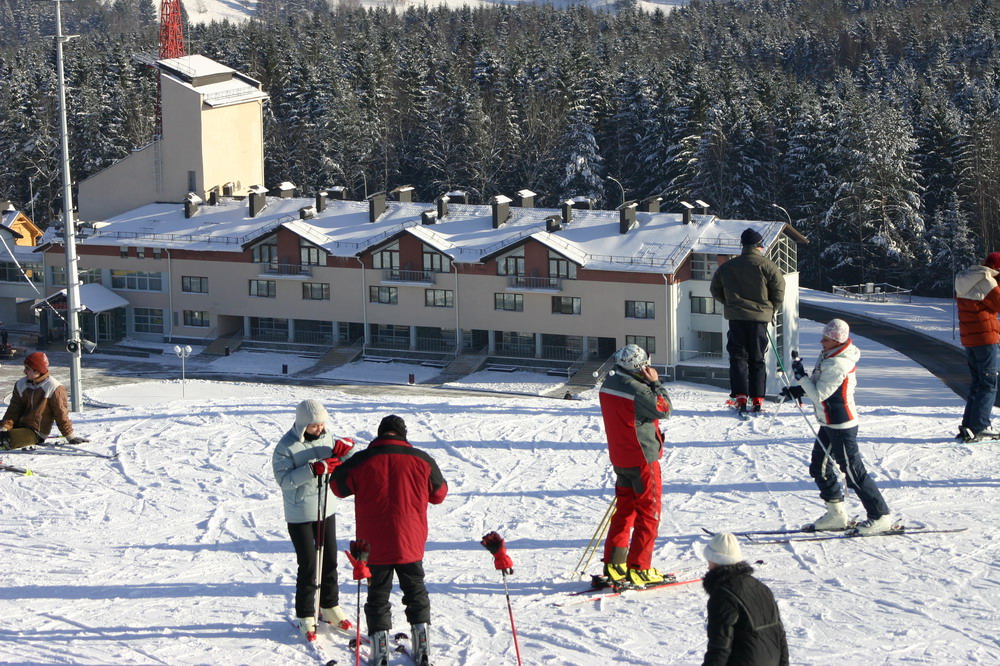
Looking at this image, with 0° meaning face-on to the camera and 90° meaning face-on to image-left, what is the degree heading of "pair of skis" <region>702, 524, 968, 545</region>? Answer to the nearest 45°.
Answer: approximately 90°

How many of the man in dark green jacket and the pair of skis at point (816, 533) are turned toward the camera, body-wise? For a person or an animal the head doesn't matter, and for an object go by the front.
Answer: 0

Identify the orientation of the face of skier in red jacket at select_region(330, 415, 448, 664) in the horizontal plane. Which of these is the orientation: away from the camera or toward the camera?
away from the camera

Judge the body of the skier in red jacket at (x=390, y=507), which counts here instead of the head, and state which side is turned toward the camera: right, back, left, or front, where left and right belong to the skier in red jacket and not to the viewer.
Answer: back

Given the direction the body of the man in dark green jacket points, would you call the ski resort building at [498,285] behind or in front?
in front

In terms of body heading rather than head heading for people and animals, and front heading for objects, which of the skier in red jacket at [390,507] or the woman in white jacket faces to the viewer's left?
the woman in white jacket

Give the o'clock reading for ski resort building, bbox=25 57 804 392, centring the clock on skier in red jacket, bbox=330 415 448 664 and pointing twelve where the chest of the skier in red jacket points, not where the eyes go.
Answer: The ski resort building is roughly at 12 o'clock from the skier in red jacket.

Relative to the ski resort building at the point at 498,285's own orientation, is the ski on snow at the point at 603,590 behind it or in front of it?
in front

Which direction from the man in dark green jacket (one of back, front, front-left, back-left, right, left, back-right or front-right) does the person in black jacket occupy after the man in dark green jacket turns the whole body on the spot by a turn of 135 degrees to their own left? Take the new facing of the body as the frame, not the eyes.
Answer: front-left

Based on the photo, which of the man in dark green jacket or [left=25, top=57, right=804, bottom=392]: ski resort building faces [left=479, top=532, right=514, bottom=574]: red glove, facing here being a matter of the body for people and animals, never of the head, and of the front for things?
the ski resort building

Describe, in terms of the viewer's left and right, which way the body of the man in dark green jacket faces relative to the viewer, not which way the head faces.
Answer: facing away from the viewer
